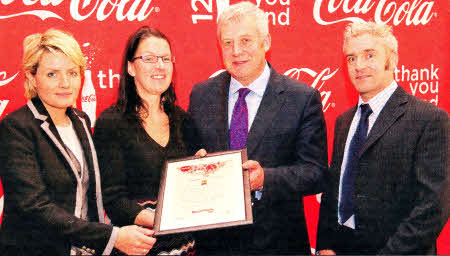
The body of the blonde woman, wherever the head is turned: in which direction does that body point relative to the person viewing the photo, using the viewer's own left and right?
facing the viewer and to the right of the viewer

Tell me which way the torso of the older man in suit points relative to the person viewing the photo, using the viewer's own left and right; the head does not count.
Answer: facing the viewer and to the left of the viewer

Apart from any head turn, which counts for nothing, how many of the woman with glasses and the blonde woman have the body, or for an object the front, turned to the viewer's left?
0

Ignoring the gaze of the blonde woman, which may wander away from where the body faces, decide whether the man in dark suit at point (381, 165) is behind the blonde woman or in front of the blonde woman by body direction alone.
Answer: in front

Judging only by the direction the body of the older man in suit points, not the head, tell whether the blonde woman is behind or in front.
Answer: in front

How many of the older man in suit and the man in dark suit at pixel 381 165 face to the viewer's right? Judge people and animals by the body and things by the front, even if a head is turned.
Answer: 0
